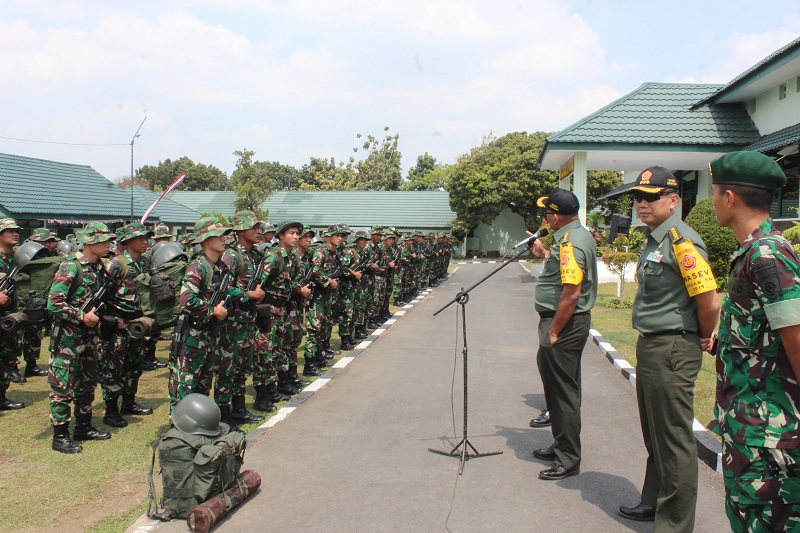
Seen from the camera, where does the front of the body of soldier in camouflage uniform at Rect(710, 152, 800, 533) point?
to the viewer's left

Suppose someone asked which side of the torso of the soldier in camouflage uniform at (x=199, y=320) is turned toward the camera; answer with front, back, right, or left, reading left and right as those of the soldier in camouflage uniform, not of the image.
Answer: right

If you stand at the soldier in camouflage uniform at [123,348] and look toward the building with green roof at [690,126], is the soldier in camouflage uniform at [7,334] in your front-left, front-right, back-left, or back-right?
back-left

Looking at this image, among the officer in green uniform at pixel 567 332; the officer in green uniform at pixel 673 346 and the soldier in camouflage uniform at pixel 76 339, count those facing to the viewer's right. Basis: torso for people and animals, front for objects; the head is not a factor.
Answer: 1

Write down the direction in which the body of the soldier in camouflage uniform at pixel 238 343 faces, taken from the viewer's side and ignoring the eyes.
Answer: to the viewer's right

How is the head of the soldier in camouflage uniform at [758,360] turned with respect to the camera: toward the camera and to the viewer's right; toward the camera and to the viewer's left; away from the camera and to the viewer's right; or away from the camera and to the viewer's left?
away from the camera and to the viewer's left

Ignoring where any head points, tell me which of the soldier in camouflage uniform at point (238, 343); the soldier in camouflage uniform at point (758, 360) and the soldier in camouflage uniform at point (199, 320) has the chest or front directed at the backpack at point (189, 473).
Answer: the soldier in camouflage uniform at point (758, 360)

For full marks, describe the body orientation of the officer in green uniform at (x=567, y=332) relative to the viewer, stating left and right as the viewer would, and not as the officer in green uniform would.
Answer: facing to the left of the viewer

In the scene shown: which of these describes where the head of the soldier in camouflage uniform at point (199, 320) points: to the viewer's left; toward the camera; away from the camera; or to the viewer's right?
to the viewer's right

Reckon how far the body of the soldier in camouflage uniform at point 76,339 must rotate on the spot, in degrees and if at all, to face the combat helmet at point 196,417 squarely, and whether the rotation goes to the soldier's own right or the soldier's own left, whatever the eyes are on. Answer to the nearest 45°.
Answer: approximately 90° to the soldier's own right

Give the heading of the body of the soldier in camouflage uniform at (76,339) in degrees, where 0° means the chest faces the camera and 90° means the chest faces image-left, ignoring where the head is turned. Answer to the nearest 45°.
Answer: approximately 270°

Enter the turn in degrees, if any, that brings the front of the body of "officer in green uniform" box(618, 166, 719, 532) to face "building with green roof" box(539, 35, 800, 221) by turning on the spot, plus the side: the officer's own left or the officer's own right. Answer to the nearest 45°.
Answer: approximately 135° to the officer's own right
